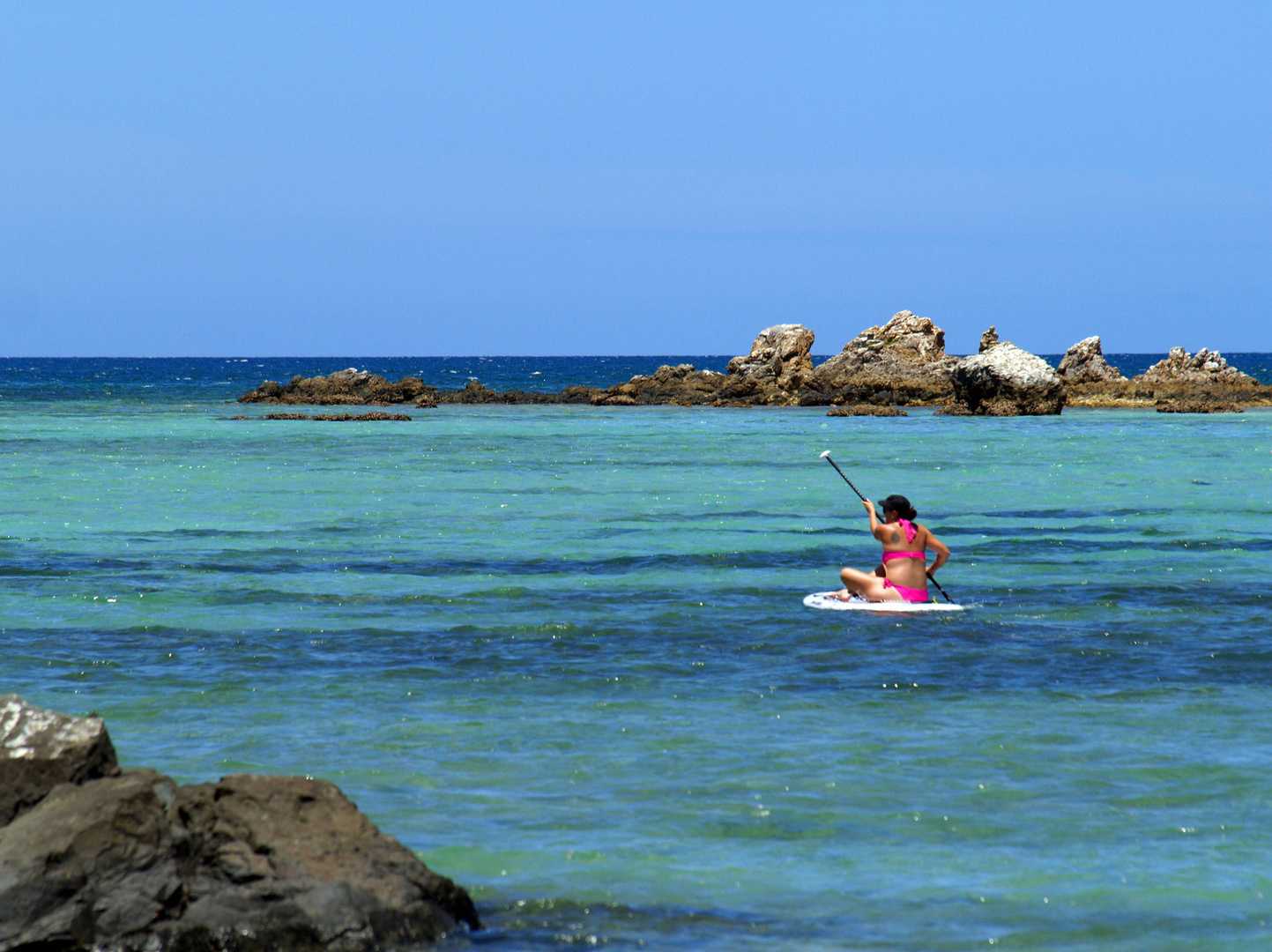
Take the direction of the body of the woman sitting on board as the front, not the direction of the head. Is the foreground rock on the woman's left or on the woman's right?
on the woman's left

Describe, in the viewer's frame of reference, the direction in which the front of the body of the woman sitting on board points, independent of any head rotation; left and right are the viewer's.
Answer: facing away from the viewer and to the left of the viewer

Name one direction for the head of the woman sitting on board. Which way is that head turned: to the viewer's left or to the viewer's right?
to the viewer's left
